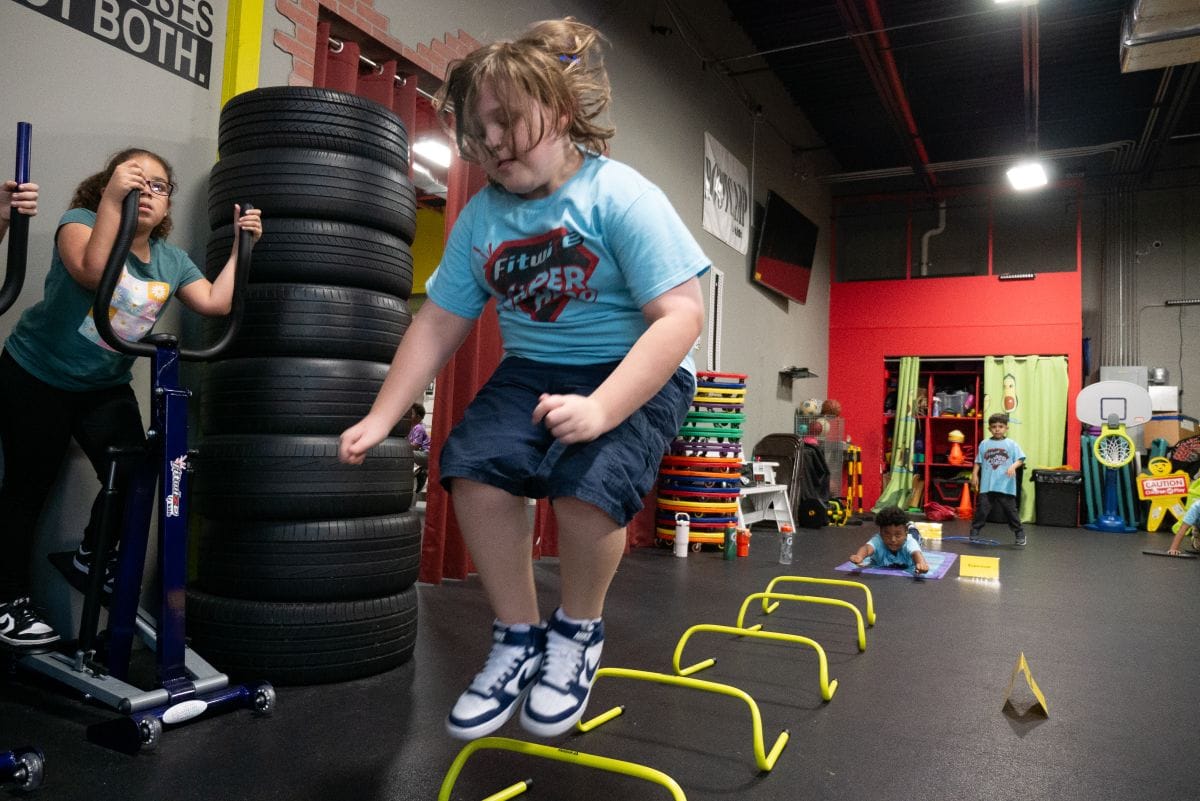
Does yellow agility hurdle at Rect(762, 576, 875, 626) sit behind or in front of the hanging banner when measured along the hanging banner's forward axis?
in front

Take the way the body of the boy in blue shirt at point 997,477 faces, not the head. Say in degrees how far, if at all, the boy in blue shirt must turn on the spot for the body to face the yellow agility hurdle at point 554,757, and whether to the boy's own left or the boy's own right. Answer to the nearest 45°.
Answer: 0° — they already face it

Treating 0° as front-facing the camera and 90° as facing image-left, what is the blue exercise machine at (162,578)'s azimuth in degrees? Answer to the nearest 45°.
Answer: approximately 315°

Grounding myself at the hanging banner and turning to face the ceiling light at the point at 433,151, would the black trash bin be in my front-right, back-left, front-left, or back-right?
back-left

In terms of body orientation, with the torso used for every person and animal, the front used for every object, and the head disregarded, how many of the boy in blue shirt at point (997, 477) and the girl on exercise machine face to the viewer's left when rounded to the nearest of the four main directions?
0

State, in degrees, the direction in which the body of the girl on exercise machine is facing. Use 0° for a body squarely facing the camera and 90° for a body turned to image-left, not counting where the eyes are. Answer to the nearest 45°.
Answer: approximately 315°

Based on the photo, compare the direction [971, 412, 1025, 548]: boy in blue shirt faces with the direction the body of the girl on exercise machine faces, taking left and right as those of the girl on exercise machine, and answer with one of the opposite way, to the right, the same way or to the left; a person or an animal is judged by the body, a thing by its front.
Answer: to the right

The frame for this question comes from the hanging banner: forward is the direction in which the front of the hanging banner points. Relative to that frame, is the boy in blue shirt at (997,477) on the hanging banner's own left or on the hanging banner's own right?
on the hanging banner's own left

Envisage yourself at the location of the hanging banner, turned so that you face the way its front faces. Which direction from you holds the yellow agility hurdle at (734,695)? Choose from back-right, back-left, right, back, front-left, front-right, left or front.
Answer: front-right

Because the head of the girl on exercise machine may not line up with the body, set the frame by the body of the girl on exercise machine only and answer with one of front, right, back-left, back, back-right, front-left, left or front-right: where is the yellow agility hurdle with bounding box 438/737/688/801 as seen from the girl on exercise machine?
front

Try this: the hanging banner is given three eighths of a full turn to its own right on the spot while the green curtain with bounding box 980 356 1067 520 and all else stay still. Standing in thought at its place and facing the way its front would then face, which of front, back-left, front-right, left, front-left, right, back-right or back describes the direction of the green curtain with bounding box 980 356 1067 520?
back-right

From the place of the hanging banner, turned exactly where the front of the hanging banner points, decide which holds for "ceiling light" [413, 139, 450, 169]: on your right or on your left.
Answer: on your right

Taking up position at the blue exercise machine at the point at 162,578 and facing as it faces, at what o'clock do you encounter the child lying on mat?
The child lying on mat is roughly at 10 o'clock from the blue exercise machine.

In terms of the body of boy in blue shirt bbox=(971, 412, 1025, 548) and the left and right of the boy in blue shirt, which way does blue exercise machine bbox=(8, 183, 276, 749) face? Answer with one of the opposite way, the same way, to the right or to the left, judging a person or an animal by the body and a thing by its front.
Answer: to the left

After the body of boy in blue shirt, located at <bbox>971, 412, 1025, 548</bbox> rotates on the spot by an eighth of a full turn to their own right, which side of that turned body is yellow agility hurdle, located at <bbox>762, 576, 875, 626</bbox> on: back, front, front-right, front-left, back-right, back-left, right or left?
front-left

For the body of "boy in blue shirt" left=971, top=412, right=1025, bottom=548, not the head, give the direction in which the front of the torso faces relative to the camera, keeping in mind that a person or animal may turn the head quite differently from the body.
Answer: toward the camera
